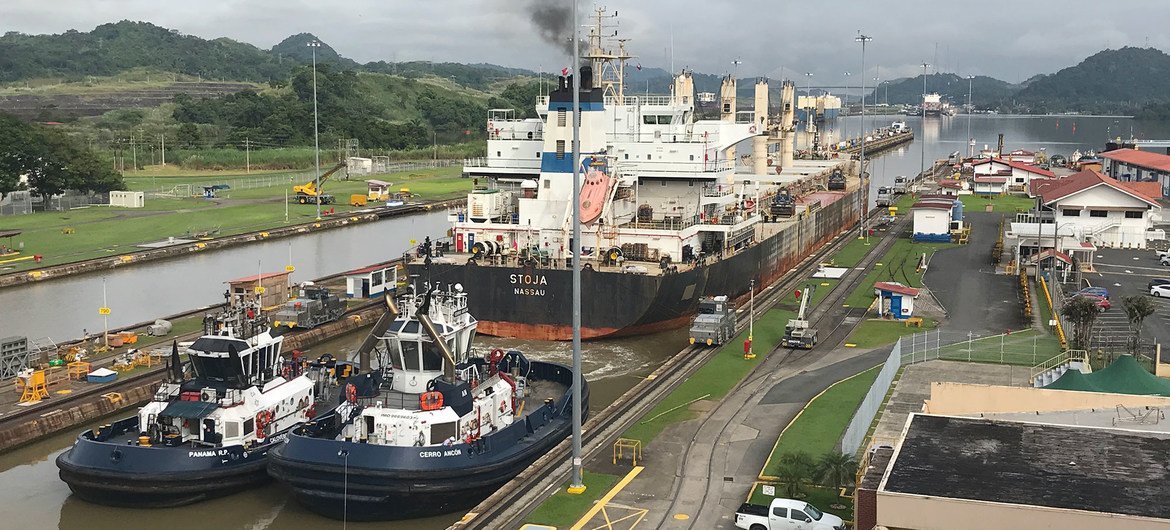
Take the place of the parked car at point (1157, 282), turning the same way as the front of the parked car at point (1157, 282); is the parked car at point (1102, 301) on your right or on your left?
on your left

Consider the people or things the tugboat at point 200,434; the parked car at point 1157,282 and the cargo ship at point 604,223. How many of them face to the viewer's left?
1

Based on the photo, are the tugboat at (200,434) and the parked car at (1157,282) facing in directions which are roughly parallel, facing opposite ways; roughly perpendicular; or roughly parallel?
roughly perpendicular

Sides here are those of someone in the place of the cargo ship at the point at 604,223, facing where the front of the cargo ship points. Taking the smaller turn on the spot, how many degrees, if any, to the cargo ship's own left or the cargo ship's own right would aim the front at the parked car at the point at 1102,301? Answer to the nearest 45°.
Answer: approximately 45° to the cargo ship's own right

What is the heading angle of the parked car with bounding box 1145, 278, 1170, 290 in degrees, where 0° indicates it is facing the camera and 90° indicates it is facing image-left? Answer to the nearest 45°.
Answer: approximately 90°

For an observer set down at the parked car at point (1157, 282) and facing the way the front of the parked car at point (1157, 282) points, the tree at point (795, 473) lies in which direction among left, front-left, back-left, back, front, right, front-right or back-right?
left

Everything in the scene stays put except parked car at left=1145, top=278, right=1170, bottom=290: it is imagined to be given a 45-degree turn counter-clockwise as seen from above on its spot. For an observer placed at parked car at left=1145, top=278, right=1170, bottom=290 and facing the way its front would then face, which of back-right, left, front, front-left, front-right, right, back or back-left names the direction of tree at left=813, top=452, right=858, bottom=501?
front-left

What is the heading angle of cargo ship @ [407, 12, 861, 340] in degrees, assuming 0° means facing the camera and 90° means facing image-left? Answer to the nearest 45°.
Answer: approximately 225°

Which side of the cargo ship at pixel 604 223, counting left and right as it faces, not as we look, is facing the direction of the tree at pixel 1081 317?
right

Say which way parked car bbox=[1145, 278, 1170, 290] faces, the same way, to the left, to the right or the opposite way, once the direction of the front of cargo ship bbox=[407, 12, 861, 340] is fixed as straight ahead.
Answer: to the left

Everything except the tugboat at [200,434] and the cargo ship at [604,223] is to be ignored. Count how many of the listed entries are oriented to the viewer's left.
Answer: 0
